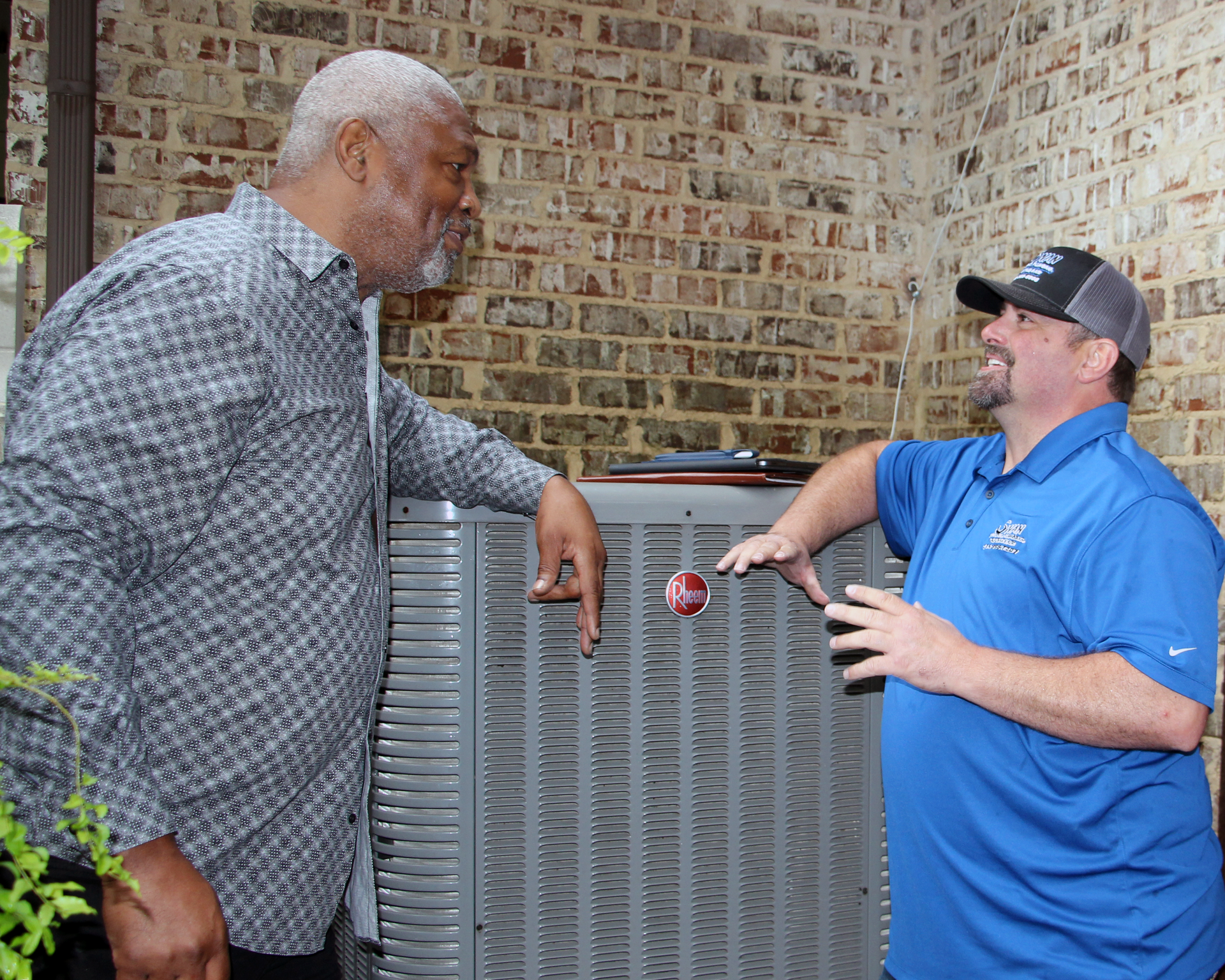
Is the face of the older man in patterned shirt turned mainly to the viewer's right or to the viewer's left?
to the viewer's right

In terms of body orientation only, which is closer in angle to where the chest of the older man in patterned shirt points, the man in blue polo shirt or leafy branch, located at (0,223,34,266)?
the man in blue polo shirt

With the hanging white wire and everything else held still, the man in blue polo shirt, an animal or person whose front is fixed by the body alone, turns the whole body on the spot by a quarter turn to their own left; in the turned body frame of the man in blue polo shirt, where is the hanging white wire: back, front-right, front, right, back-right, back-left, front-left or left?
back-left

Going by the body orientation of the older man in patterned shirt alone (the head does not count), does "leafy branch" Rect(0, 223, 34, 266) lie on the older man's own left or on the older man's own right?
on the older man's own right

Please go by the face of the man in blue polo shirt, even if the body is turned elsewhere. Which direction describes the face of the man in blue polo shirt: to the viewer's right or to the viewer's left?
to the viewer's left

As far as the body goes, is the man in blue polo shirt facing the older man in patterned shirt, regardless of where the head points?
yes

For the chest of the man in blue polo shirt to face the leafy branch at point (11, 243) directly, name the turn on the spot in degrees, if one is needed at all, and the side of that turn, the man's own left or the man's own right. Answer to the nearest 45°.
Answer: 0° — they already face it

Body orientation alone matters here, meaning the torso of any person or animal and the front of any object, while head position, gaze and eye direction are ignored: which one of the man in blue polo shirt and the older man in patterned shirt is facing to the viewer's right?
the older man in patterned shirt

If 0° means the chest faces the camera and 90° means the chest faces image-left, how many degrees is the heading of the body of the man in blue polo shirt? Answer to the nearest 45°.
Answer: approximately 45°

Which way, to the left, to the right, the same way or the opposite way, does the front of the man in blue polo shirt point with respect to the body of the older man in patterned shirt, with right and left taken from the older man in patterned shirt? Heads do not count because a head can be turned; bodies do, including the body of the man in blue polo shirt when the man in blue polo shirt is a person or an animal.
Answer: the opposite way

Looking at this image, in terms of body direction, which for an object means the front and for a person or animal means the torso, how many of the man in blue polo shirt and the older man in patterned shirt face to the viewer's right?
1

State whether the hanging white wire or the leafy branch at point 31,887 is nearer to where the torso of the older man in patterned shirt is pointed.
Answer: the hanging white wire

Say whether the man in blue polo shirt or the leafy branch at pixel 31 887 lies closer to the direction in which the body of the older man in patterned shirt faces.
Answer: the man in blue polo shirt

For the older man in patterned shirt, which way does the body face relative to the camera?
to the viewer's right
